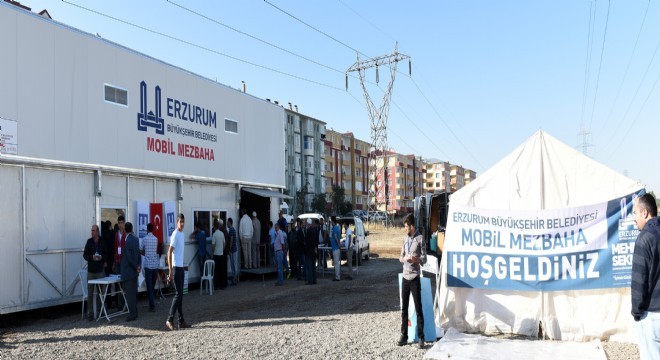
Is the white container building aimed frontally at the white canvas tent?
yes

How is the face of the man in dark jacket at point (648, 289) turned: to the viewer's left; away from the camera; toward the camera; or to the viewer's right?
to the viewer's left

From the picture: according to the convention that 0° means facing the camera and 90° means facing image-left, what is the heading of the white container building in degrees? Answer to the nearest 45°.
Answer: approximately 315°

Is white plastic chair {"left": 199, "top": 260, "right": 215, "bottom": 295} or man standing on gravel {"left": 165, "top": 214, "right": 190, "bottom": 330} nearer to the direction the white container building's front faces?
the man standing on gravel

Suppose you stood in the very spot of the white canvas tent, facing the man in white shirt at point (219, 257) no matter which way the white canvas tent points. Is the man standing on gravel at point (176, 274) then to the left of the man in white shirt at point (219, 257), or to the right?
left

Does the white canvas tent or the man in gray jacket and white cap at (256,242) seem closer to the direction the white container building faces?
the white canvas tent

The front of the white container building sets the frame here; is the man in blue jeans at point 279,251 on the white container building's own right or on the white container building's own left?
on the white container building's own left

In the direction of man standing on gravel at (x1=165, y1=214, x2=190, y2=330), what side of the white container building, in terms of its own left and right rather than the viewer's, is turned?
front
